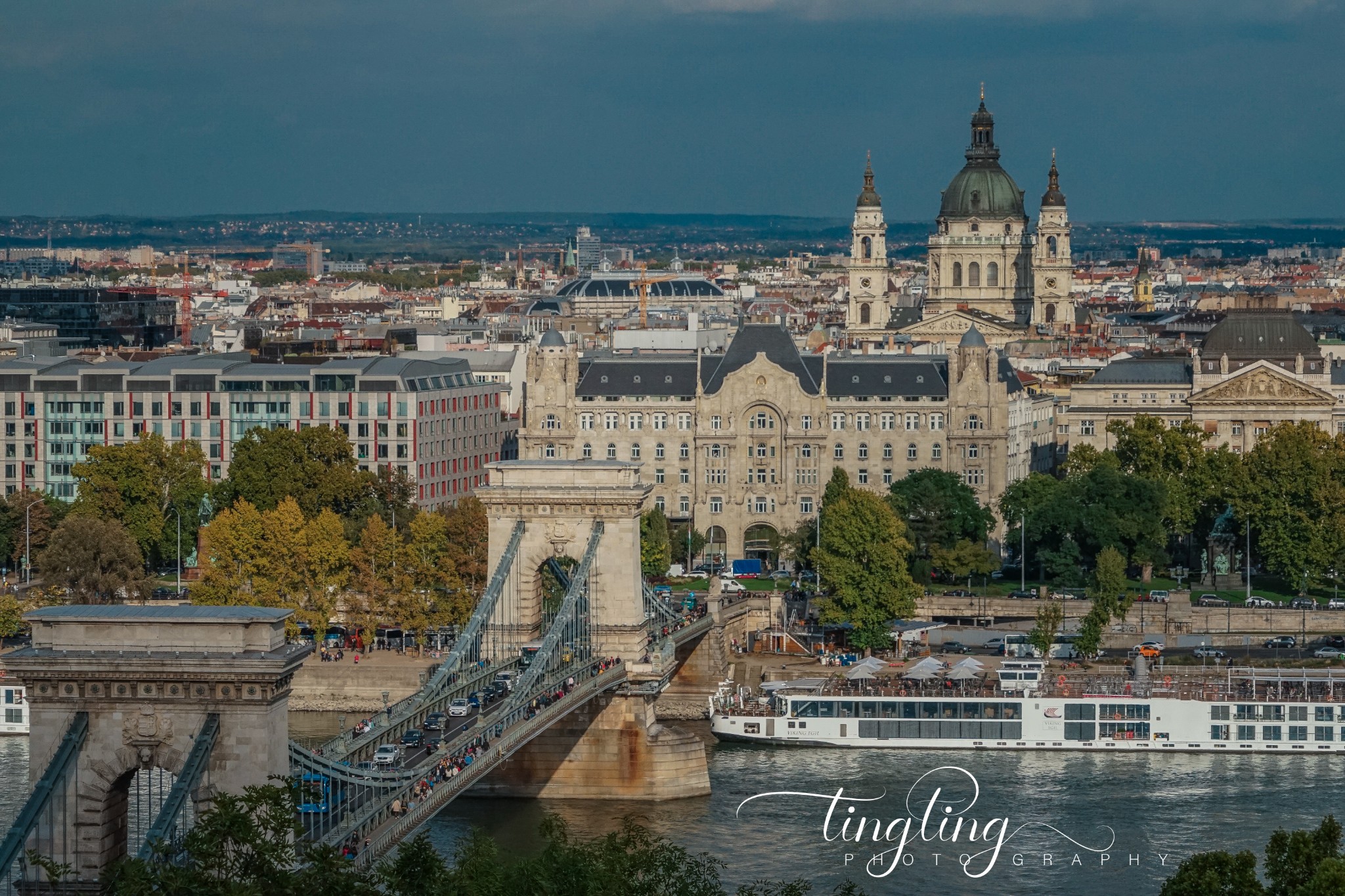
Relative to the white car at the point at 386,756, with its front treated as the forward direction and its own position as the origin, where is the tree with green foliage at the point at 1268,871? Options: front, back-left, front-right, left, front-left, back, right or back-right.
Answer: left
